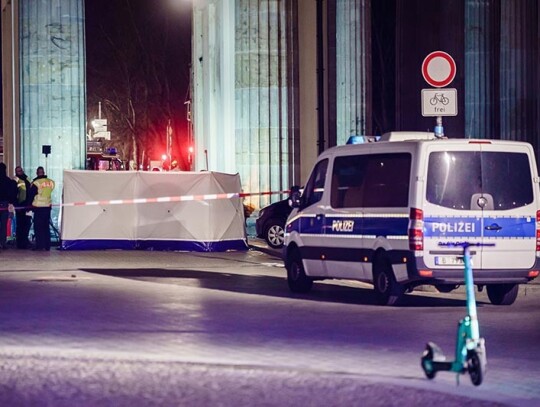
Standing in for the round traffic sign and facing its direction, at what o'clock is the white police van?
The white police van is roughly at 12 o'clock from the round traffic sign.

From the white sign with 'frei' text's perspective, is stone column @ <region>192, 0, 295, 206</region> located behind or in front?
behind

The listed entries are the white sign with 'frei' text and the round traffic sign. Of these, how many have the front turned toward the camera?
2

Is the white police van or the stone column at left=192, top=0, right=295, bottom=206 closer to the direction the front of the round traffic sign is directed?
the white police van

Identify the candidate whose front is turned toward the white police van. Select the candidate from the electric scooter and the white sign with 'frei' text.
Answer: the white sign with 'frei' text

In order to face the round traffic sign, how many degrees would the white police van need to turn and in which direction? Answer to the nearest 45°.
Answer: approximately 45° to its right

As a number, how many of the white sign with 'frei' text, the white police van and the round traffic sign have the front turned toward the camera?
2

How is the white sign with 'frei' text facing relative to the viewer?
toward the camera

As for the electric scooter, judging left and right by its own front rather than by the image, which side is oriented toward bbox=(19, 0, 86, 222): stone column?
back

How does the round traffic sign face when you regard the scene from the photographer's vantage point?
facing the viewer

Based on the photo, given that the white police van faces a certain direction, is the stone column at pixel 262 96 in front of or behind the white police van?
in front

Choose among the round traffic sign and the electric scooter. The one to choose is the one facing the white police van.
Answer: the round traffic sign

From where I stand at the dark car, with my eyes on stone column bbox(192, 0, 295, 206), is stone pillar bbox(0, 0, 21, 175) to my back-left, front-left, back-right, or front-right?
front-left

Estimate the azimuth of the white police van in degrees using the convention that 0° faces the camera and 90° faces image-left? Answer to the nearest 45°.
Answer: approximately 135°

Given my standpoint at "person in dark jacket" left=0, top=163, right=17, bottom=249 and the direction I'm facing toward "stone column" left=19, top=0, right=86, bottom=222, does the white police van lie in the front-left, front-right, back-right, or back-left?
back-right
